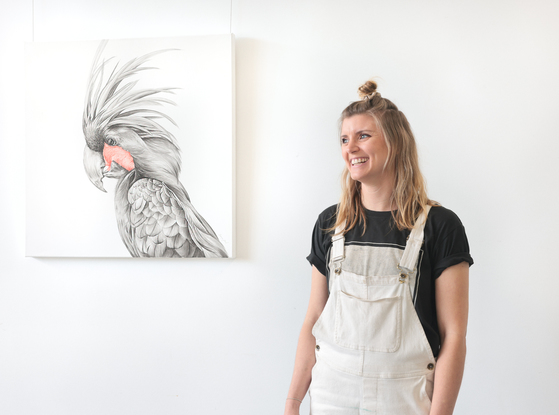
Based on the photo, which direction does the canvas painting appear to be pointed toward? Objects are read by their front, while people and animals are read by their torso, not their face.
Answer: toward the camera

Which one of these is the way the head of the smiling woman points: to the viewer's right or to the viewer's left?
to the viewer's left

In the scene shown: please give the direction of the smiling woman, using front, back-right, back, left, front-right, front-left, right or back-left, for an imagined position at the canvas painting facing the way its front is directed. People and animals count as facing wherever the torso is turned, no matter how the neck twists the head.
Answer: front-left

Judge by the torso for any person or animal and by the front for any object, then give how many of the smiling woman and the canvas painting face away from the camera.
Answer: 0

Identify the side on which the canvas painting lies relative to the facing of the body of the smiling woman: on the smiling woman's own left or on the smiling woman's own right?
on the smiling woman's own right

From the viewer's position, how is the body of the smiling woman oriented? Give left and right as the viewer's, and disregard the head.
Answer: facing the viewer and to the left of the viewer
